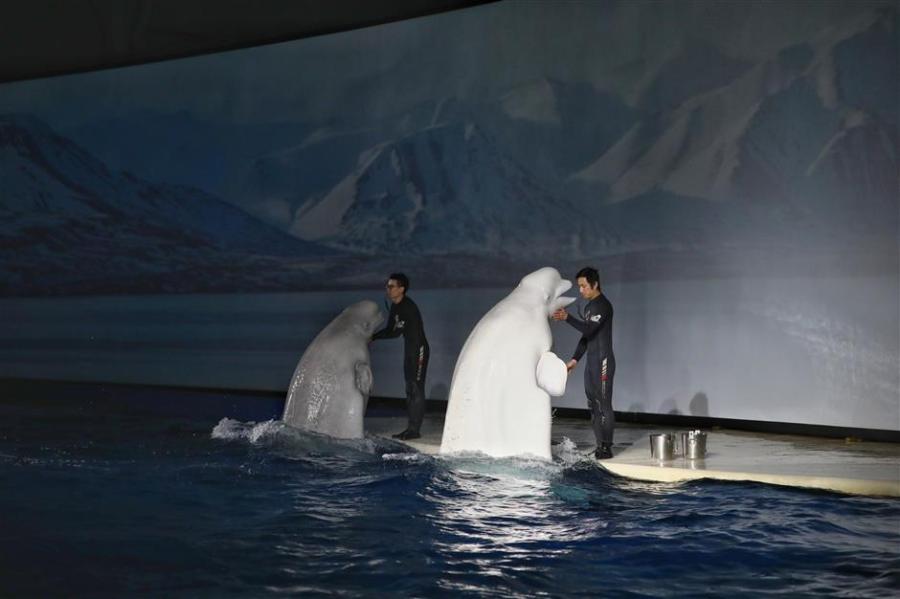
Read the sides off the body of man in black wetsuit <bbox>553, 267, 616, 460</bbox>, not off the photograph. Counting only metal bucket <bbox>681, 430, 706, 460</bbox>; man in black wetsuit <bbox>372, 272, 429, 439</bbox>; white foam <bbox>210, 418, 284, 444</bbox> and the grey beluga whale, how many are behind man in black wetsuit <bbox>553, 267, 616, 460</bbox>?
1

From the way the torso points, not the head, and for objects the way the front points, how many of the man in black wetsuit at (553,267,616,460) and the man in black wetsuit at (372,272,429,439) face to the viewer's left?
2

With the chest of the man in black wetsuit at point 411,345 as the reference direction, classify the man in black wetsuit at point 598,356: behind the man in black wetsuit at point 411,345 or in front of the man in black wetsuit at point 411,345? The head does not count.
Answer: behind

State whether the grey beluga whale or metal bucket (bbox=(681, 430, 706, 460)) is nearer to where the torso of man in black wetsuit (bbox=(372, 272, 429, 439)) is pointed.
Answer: the grey beluga whale

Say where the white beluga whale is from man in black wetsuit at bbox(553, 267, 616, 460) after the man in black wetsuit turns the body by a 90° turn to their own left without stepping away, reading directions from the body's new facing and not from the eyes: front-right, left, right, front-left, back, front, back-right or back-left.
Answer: front-right

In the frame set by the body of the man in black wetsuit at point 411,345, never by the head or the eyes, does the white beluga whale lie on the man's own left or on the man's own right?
on the man's own left

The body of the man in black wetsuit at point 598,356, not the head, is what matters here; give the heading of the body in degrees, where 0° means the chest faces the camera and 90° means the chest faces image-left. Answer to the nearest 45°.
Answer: approximately 90°

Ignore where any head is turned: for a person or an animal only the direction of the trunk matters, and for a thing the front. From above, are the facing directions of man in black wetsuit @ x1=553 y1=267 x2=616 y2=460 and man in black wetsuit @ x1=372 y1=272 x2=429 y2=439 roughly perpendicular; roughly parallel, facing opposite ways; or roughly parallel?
roughly parallel

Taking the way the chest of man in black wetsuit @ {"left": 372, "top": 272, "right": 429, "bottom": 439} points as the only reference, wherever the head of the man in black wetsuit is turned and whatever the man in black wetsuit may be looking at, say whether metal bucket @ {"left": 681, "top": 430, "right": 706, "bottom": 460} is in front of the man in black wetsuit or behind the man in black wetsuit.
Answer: behind

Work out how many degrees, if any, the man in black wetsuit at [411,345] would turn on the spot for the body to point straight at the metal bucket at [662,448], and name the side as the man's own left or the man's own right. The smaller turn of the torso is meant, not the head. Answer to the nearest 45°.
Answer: approximately 135° to the man's own left

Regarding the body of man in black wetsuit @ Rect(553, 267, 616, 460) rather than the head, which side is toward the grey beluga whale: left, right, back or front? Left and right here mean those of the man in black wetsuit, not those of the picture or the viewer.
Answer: front

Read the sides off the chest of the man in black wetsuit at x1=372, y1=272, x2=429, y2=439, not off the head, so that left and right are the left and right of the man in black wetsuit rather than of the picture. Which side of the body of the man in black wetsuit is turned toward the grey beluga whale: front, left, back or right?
front

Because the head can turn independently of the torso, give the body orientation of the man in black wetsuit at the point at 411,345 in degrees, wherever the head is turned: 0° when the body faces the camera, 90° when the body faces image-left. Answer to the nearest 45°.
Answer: approximately 90°
